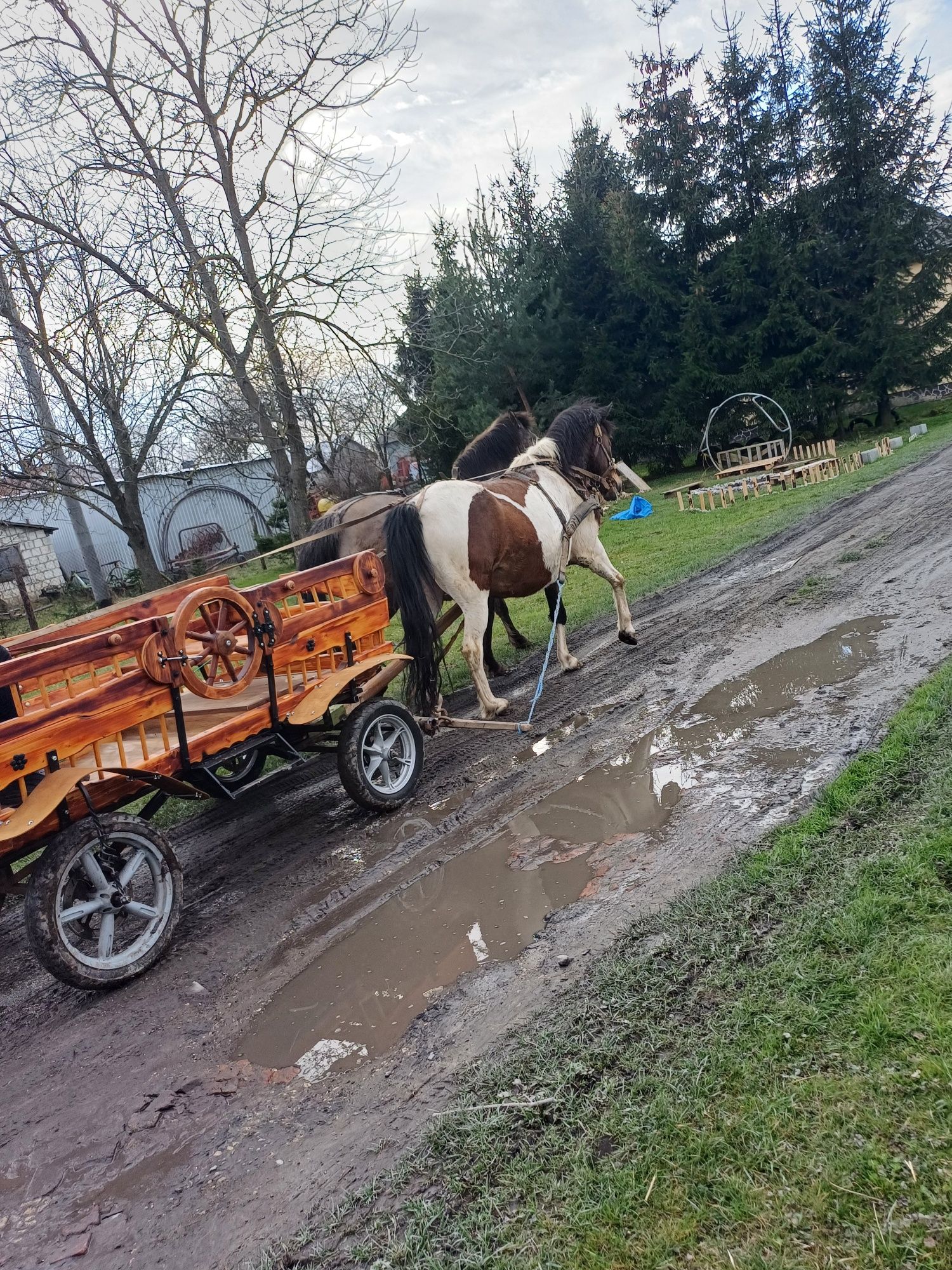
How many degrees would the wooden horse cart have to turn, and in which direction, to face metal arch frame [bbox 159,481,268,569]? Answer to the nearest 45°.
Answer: approximately 45° to its left

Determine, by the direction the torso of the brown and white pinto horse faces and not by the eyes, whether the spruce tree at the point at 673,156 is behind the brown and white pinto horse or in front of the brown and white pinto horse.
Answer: in front

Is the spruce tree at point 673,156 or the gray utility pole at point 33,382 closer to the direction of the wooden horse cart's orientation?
the spruce tree

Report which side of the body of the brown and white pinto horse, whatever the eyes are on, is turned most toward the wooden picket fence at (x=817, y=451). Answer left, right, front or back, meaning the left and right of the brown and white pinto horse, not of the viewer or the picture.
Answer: front

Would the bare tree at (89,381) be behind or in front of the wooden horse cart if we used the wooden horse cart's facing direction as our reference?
in front

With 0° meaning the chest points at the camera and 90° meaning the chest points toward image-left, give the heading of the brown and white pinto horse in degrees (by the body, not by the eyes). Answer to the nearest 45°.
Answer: approximately 225°

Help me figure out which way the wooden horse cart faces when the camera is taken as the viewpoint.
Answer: facing away from the viewer and to the right of the viewer

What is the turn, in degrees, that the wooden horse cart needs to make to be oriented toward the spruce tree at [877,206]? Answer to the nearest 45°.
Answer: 0° — it already faces it

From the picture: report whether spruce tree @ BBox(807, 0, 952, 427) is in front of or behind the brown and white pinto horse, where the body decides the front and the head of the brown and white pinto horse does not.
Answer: in front

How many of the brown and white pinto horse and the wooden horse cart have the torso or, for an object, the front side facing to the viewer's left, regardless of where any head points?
0
